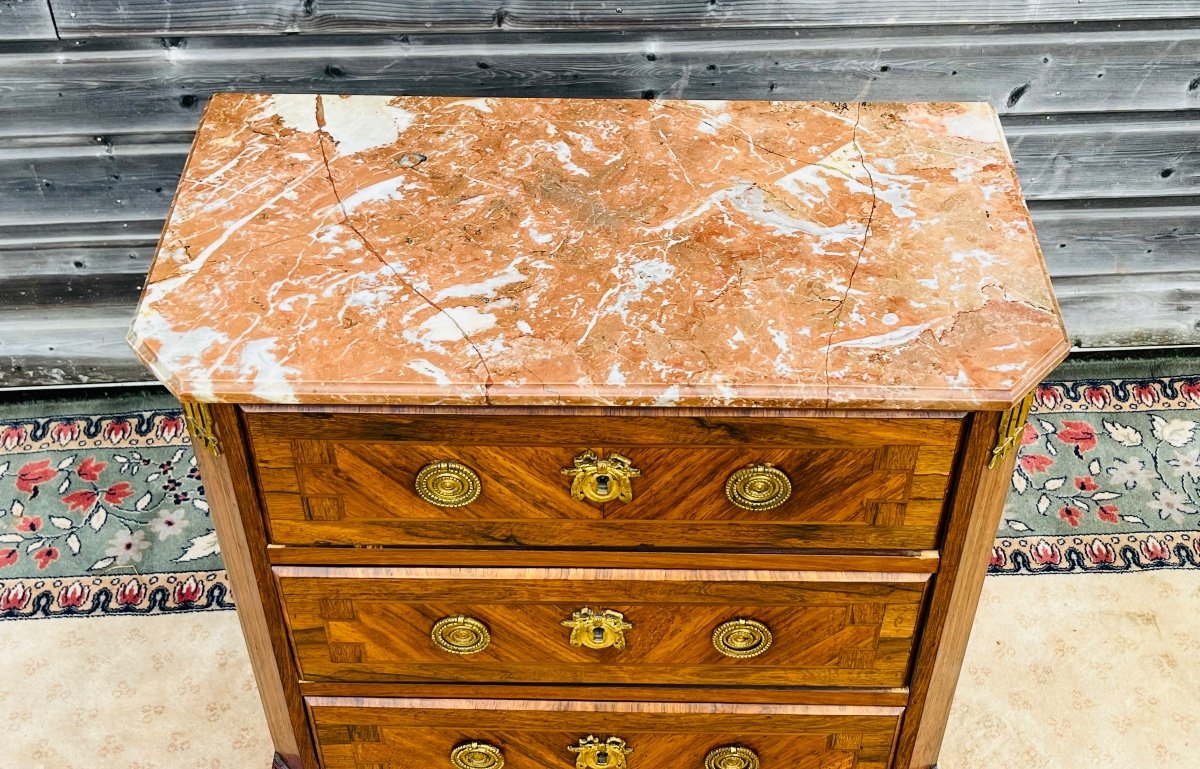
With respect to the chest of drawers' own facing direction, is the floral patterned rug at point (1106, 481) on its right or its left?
on its left

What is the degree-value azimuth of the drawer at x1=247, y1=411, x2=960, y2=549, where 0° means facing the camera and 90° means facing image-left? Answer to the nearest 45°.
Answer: approximately 0°

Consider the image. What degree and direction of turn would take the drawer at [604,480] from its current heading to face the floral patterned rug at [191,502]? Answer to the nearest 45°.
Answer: approximately 135° to its right

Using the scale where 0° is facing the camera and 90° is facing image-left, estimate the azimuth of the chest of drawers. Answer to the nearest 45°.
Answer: approximately 0°

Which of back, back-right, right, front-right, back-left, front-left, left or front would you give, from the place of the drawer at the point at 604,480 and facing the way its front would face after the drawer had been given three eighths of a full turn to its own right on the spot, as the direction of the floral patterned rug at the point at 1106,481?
right
